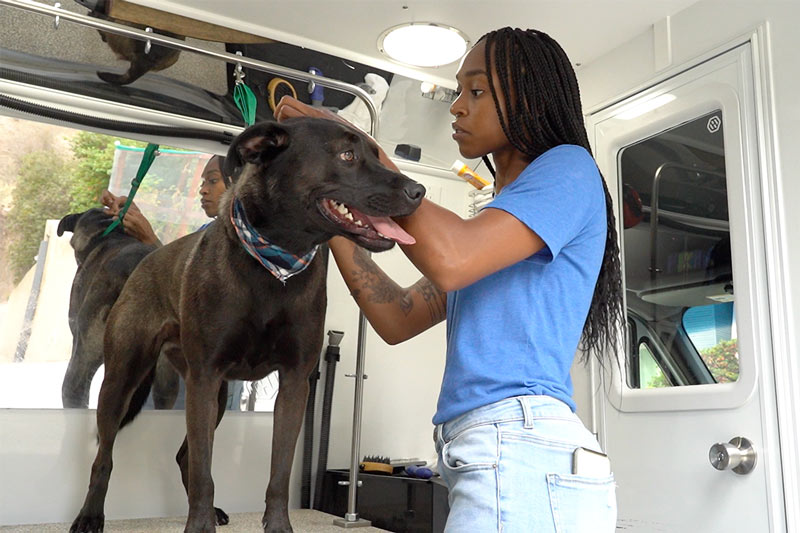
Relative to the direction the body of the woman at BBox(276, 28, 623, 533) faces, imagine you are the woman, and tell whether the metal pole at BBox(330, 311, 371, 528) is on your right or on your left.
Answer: on your right

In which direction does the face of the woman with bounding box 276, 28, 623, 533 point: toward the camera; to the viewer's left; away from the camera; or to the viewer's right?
to the viewer's left

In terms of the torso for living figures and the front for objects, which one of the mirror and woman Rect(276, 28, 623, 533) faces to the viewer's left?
the woman

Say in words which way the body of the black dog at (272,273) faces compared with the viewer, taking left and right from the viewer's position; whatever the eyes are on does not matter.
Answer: facing the viewer and to the right of the viewer

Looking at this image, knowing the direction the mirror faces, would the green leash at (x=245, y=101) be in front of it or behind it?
in front

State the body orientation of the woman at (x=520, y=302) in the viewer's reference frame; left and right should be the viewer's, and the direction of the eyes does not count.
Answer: facing to the left of the viewer

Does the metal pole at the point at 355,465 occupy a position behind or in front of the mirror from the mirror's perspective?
in front

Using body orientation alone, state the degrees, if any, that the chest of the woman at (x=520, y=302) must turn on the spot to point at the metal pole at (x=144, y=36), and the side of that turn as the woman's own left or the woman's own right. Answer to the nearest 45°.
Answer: approximately 45° to the woman's own right

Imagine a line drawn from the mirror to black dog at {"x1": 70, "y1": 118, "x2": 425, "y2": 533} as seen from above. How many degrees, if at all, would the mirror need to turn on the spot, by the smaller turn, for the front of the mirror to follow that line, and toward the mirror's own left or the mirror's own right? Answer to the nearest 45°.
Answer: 0° — it already faces it

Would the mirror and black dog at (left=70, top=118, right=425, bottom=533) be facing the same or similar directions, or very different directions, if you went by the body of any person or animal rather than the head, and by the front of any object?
same or similar directions

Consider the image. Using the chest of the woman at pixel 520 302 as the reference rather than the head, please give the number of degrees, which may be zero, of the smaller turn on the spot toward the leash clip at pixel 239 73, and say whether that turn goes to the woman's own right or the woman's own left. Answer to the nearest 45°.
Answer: approximately 45° to the woman's own right
